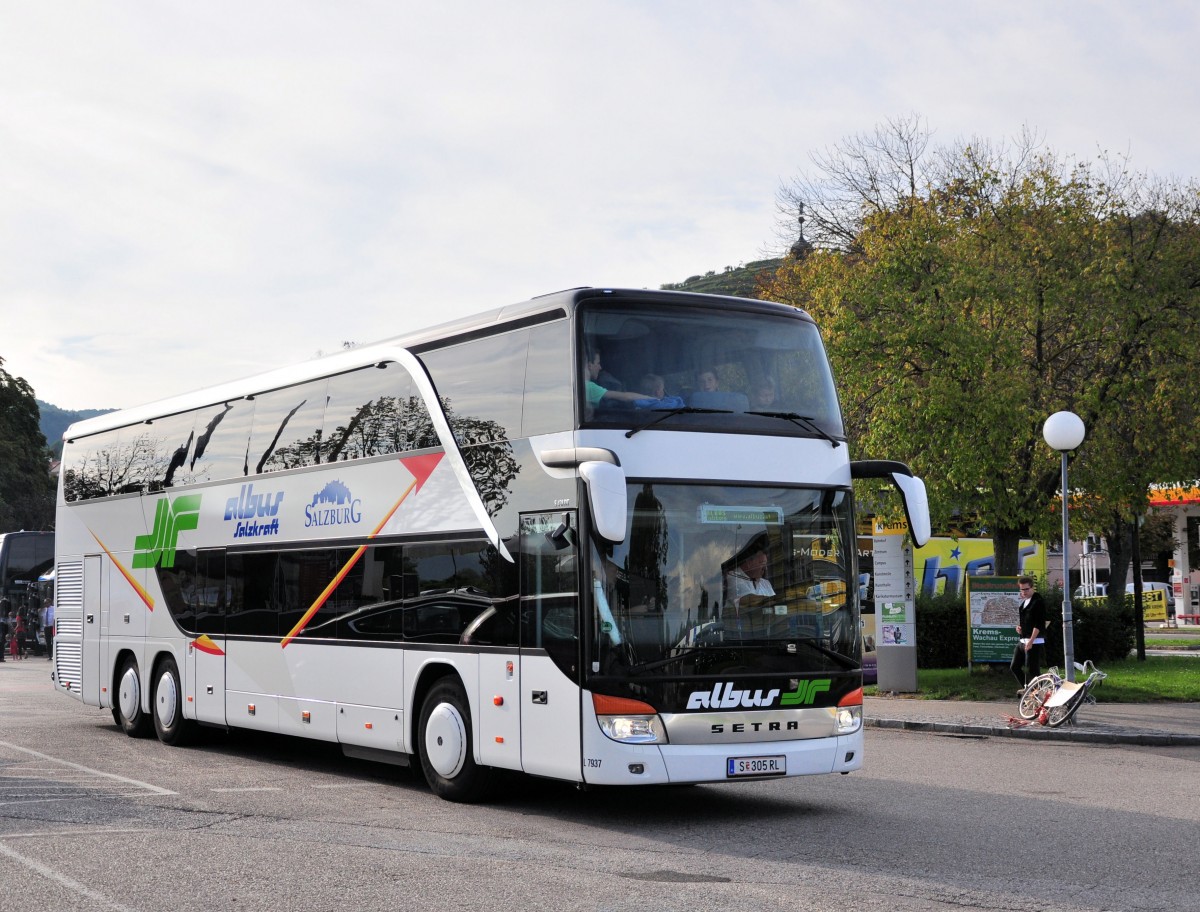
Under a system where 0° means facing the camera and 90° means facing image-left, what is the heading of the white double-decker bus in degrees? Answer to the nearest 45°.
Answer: approximately 315°

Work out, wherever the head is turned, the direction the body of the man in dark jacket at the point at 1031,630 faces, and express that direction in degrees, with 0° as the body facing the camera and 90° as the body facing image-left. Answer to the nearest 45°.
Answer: approximately 45°

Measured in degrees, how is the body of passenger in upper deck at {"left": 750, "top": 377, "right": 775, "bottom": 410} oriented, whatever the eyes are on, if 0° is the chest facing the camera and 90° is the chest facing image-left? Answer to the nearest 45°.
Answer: approximately 315°

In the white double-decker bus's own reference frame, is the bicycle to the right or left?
on its left

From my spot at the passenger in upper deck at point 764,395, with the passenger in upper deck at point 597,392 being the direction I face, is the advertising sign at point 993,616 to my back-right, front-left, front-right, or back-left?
back-right

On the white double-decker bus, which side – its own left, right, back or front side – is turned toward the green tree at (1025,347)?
left

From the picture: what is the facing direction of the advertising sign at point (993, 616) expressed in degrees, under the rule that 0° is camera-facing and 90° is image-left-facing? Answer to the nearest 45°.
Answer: approximately 0°

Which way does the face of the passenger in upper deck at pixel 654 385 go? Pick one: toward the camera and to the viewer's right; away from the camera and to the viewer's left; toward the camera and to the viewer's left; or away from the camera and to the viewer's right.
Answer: toward the camera and to the viewer's right
